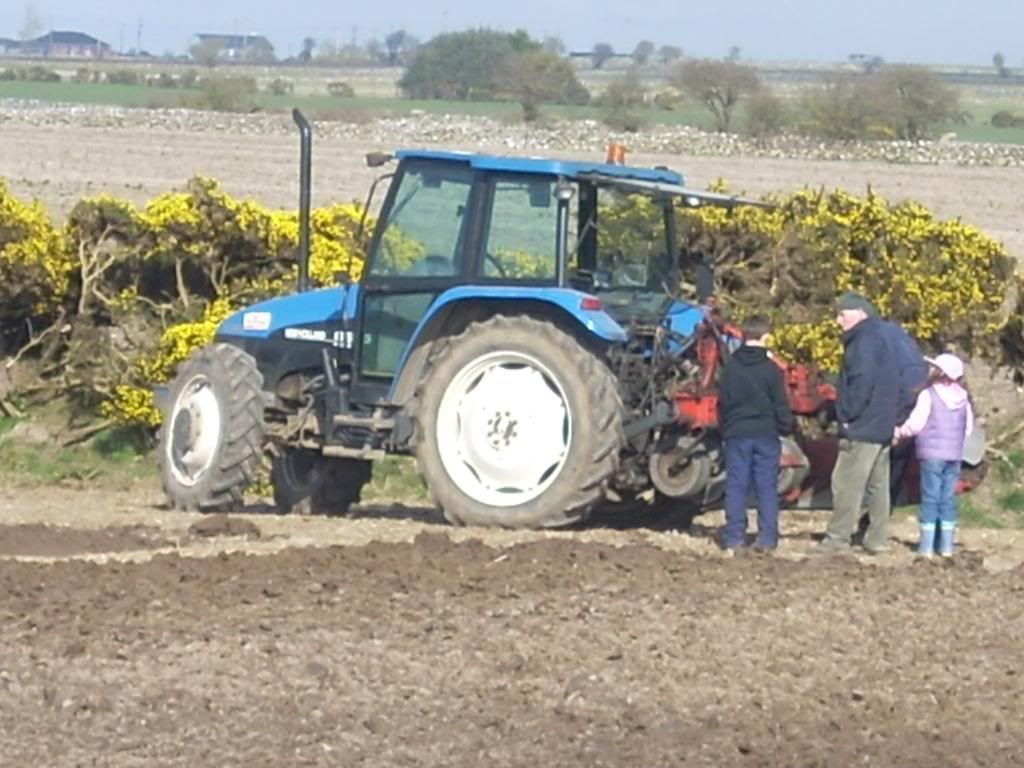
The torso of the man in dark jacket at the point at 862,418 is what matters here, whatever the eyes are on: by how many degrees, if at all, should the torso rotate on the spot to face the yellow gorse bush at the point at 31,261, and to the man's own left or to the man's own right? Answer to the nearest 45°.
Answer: approximately 45° to the man's own right

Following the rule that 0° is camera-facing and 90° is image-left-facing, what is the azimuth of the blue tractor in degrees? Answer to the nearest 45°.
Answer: approximately 135°

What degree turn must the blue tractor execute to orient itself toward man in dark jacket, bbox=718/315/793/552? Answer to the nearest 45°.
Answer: approximately 180°

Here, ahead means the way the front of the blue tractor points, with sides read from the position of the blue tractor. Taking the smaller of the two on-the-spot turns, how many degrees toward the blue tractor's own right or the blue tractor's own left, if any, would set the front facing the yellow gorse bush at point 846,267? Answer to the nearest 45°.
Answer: approximately 90° to the blue tractor's own right

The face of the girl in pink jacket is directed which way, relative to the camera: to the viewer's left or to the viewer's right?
to the viewer's left

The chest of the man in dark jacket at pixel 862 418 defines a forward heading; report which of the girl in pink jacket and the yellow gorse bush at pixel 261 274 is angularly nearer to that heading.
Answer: the yellow gorse bush

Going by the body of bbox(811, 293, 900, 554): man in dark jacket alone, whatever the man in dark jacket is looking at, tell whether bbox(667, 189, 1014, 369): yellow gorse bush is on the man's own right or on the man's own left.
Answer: on the man's own right

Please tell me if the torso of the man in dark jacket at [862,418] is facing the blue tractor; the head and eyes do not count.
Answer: yes

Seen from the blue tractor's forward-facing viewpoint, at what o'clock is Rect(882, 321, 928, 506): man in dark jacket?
The man in dark jacket is roughly at 5 o'clock from the blue tractor.

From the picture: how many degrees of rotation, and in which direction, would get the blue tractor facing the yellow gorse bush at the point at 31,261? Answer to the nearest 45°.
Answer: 0° — it already faces it

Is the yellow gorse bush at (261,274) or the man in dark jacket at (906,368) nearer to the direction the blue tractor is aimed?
the yellow gorse bush
